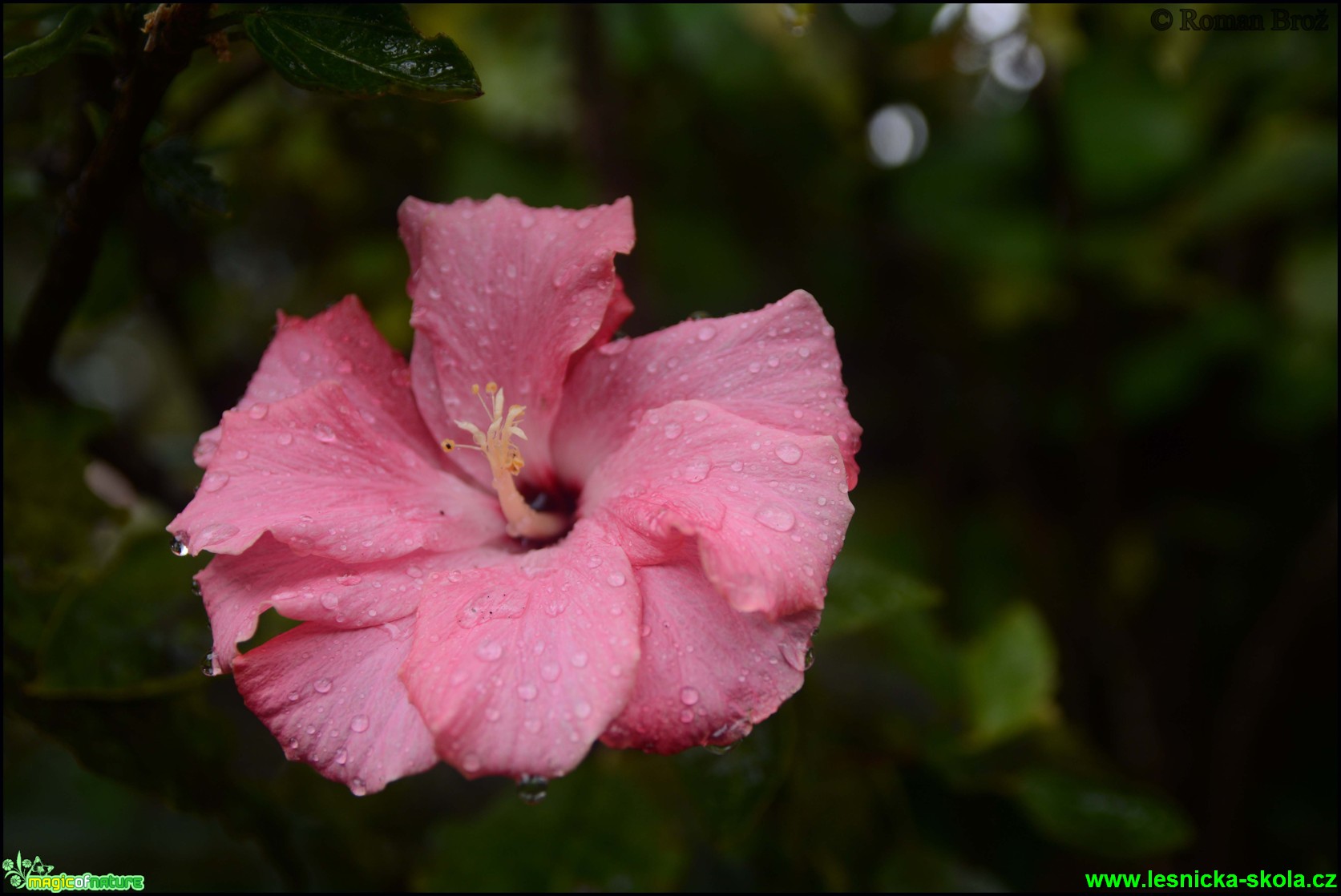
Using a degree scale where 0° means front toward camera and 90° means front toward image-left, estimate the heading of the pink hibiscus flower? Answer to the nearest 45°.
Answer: approximately 0°
